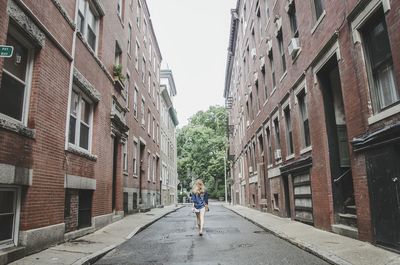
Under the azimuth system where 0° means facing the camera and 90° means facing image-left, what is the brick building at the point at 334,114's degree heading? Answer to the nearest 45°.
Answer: approximately 45°

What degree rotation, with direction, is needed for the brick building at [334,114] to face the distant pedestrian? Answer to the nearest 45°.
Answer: approximately 45° to its right

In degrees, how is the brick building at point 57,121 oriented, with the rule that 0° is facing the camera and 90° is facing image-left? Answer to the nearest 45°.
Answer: approximately 315°

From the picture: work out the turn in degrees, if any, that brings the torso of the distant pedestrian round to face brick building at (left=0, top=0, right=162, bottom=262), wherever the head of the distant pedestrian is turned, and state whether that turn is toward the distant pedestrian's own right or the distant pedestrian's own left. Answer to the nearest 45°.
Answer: approximately 135° to the distant pedestrian's own left

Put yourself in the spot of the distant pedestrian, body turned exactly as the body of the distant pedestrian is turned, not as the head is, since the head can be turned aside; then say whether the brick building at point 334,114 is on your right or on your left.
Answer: on your right

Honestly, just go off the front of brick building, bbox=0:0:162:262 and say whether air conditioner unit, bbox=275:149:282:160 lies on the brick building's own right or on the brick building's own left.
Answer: on the brick building's own left

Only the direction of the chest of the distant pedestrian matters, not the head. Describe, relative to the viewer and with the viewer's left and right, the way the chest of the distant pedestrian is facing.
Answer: facing away from the viewer

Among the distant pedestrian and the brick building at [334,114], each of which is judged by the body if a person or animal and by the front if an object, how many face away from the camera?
1
